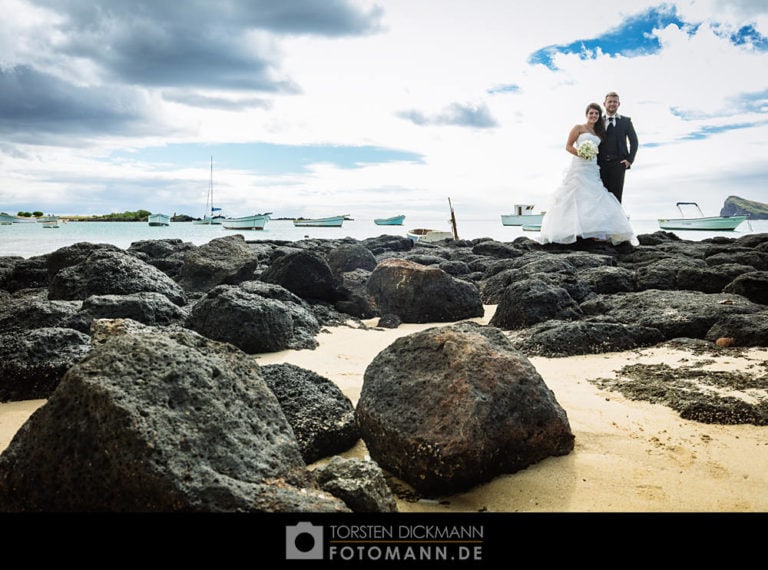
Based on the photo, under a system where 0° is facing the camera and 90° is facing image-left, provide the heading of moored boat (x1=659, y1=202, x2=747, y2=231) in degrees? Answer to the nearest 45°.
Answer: approximately 270°

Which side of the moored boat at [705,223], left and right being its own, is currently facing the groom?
right

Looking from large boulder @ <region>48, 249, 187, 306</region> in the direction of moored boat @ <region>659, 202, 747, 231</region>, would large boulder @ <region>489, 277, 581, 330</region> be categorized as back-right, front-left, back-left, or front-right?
front-right

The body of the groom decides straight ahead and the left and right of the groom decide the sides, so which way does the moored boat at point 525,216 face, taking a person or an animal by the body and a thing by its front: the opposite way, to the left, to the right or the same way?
to the left

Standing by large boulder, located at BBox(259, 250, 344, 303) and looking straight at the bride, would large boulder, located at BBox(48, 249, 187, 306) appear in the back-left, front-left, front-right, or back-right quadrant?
back-left

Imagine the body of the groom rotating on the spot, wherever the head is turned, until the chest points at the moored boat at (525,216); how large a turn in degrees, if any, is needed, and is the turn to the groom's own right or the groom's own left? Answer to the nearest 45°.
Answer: approximately 180°

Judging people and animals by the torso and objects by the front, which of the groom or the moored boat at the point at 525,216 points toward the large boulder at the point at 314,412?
the groom

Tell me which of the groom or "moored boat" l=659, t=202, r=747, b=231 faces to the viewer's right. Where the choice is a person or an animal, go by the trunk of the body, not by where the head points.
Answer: the moored boat

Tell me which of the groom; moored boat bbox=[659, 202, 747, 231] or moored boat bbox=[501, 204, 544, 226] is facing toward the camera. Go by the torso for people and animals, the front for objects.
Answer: the groom

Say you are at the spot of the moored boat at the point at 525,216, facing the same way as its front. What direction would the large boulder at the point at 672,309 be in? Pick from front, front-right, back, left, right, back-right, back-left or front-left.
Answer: right

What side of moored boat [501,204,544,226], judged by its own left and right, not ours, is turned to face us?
right

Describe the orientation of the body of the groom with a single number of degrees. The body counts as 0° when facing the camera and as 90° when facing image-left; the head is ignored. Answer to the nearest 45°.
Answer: approximately 0°

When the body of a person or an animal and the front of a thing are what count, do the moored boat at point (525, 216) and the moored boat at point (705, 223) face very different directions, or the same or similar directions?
same or similar directions

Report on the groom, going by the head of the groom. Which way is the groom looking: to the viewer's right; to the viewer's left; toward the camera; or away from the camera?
toward the camera

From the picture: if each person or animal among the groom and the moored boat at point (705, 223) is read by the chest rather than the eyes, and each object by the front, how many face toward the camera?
1
